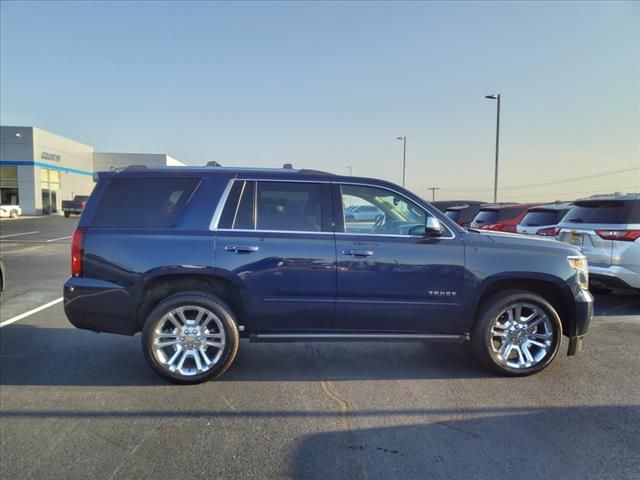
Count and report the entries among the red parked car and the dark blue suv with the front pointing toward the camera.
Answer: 0

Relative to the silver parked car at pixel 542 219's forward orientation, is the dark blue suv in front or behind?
behind

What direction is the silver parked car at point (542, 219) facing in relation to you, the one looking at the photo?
facing away from the viewer and to the right of the viewer

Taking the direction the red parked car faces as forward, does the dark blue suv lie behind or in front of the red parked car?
behind

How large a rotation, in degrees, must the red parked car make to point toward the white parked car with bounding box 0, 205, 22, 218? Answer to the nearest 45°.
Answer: approximately 135° to its left

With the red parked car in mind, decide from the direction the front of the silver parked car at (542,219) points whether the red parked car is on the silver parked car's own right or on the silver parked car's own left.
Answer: on the silver parked car's own left

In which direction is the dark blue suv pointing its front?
to the viewer's right

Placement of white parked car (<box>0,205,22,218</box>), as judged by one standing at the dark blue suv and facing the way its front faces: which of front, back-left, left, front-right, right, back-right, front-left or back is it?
back-left

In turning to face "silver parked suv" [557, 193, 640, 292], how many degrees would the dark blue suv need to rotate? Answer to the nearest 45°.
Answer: approximately 45° to its left

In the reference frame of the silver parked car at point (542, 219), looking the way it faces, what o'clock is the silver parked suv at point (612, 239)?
The silver parked suv is roughly at 4 o'clock from the silver parked car.

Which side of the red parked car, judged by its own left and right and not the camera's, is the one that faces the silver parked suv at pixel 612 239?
right

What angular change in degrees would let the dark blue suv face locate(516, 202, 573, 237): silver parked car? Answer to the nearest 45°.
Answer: approximately 45° to its left
